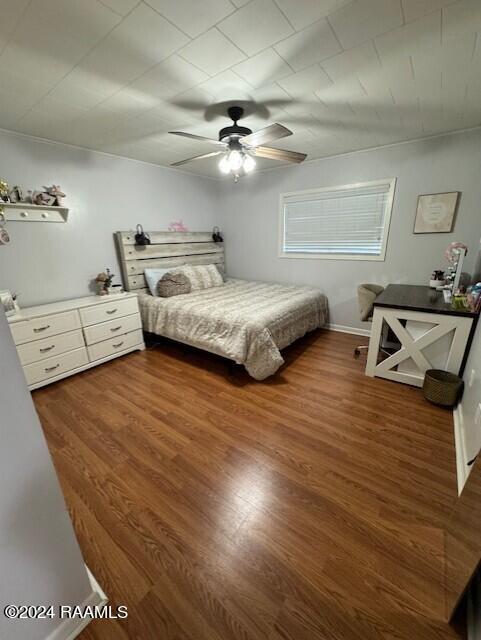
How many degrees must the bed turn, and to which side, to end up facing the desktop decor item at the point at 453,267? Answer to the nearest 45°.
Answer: approximately 45° to its left

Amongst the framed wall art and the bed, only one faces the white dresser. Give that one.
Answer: the framed wall art

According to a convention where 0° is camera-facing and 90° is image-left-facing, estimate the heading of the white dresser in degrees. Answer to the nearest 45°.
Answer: approximately 315°

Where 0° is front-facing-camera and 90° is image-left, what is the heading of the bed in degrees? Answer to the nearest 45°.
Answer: approximately 315°

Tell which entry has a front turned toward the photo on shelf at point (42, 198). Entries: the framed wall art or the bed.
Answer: the framed wall art

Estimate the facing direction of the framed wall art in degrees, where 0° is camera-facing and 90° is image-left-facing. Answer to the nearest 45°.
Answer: approximately 45°

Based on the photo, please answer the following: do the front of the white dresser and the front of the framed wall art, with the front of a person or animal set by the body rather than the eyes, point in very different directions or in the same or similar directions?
very different directions

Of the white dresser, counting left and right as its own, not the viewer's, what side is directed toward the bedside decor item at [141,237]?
left

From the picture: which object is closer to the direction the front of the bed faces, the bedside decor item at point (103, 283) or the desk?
the desk
